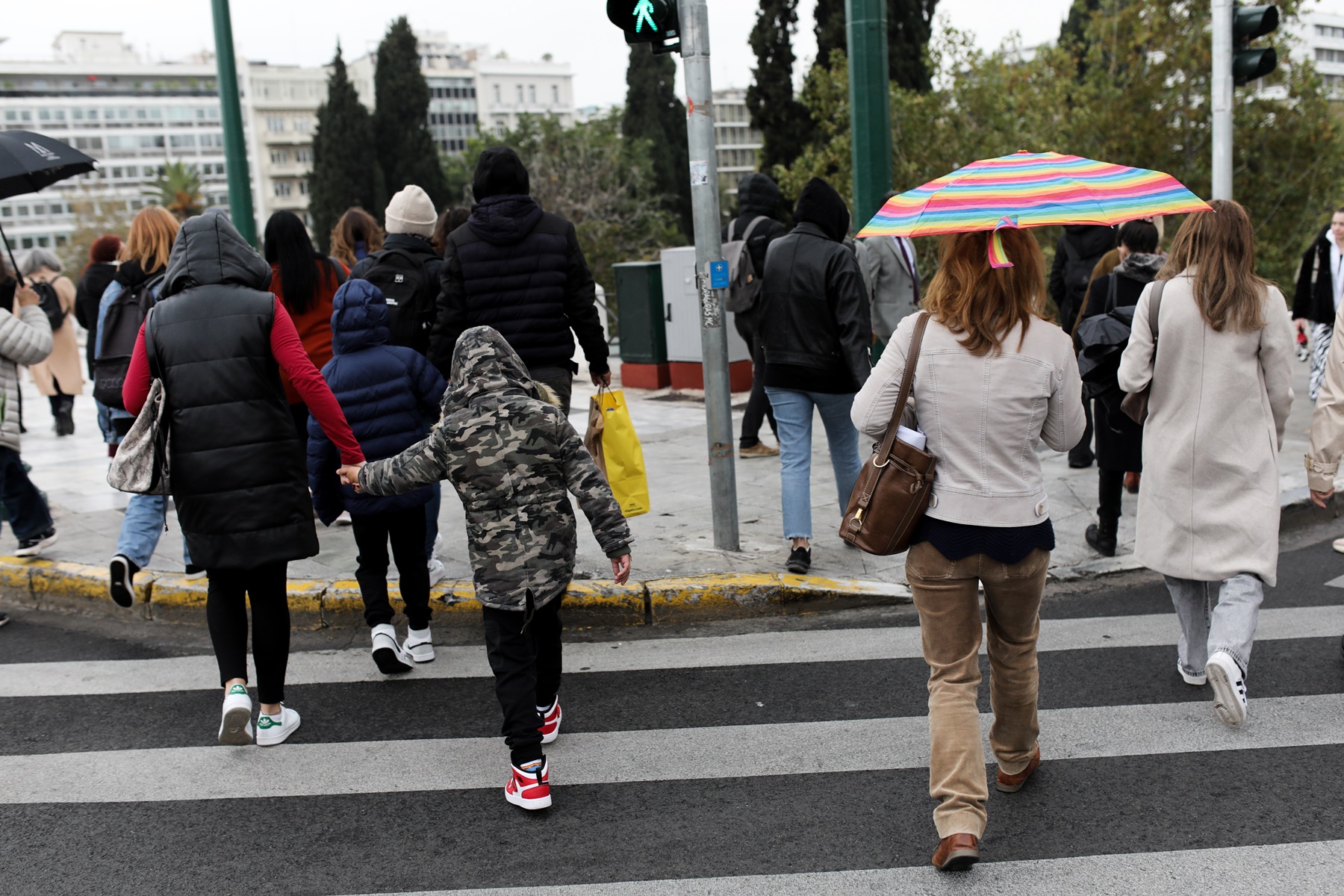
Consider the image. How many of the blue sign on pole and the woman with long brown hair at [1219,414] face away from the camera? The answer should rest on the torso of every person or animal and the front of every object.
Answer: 1

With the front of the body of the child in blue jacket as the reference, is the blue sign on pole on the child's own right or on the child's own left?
on the child's own right

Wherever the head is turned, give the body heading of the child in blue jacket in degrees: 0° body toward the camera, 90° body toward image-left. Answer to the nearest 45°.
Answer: approximately 180°

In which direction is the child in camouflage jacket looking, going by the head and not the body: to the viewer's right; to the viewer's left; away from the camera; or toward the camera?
away from the camera

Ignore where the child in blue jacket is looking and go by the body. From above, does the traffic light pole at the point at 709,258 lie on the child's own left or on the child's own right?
on the child's own right

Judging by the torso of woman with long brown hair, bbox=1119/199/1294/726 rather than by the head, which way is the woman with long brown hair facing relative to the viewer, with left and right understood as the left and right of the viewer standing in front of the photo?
facing away from the viewer

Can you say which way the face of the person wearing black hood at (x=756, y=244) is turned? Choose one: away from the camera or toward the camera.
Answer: away from the camera

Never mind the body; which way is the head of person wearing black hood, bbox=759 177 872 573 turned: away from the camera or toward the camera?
away from the camera

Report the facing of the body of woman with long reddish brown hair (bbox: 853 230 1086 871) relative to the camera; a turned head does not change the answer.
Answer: away from the camera

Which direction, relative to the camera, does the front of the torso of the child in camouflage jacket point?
away from the camera

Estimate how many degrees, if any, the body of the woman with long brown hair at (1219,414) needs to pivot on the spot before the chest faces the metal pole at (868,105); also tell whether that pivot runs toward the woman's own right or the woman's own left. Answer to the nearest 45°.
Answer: approximately 45° to the woman's own left
